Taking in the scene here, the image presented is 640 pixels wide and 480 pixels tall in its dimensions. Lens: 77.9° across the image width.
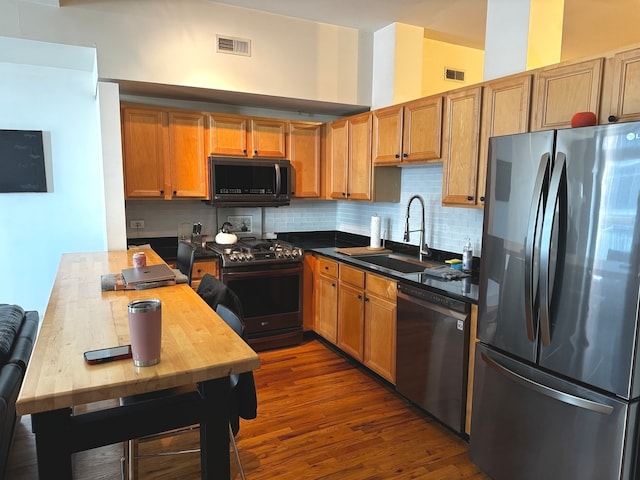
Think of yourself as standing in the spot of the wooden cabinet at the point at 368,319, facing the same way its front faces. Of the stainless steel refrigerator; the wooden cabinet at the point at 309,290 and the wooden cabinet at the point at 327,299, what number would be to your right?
2

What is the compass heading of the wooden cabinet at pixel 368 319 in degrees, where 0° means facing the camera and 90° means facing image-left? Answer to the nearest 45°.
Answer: approximately 45°

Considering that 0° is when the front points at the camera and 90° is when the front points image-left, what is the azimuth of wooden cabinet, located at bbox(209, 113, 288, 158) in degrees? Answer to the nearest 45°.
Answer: approximately 0°

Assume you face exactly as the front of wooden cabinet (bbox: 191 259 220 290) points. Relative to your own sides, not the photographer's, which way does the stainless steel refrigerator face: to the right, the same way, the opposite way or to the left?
to the right

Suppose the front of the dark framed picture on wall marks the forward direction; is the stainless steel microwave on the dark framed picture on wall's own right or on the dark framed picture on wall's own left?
on the dark framed picture on wall's own left

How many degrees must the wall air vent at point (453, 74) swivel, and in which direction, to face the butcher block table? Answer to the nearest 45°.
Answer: approximately 45° to its right

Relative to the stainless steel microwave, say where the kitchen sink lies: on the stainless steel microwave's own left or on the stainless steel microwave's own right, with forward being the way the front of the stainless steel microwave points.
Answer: on the stainless steel microwave's own left

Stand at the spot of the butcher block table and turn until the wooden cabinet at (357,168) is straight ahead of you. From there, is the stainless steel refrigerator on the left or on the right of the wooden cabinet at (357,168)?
right

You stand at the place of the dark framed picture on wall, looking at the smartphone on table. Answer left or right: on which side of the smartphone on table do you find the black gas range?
left

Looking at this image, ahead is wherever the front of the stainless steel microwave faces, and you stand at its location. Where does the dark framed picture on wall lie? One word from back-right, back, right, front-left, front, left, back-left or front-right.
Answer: right

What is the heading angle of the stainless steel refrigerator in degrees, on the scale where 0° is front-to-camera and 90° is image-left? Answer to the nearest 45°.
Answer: approximately 45°

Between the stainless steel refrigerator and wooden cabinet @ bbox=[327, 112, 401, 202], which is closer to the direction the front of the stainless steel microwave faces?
the stainless steel refrigerator

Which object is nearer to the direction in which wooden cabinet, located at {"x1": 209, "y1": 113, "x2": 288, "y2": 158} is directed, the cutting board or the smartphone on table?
the smartphone on table
